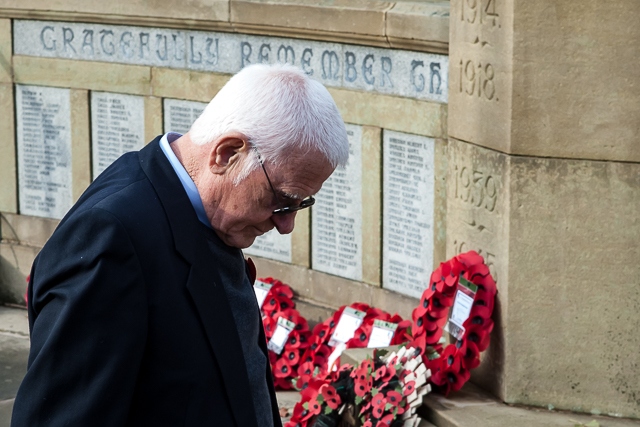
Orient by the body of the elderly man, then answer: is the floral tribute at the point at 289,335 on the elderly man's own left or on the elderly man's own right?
on the elderly man's own left

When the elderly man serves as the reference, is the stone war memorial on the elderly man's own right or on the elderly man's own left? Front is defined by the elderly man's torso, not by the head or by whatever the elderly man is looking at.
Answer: on the elderly man's own left

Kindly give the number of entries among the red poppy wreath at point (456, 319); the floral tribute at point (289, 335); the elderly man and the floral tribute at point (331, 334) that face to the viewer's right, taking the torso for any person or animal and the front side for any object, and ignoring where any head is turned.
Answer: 1

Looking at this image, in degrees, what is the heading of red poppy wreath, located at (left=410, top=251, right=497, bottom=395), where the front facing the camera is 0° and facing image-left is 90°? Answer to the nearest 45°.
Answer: approximately 45°

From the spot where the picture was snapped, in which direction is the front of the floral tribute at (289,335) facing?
facing the viewer and to the left of the viewer

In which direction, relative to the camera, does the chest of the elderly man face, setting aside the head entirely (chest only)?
to the viewer's right

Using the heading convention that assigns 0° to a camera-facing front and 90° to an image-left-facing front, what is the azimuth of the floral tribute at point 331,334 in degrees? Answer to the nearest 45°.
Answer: approximately 45°

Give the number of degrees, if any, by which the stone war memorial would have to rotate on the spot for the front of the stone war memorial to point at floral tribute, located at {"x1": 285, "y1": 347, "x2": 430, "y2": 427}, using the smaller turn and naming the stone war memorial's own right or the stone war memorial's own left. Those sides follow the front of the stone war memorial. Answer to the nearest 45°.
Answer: approximately 45° to the stone war memorial's own left

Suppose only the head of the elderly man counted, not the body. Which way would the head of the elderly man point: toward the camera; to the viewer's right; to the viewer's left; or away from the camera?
to the viewer's right

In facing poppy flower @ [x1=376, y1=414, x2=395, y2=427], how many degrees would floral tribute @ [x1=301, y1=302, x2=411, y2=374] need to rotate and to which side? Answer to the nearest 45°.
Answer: approximately 45° to its left

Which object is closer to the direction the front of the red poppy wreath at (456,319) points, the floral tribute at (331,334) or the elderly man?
the elderly man

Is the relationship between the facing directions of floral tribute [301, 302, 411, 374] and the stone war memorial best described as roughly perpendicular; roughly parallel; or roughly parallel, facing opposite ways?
roughly parallel
